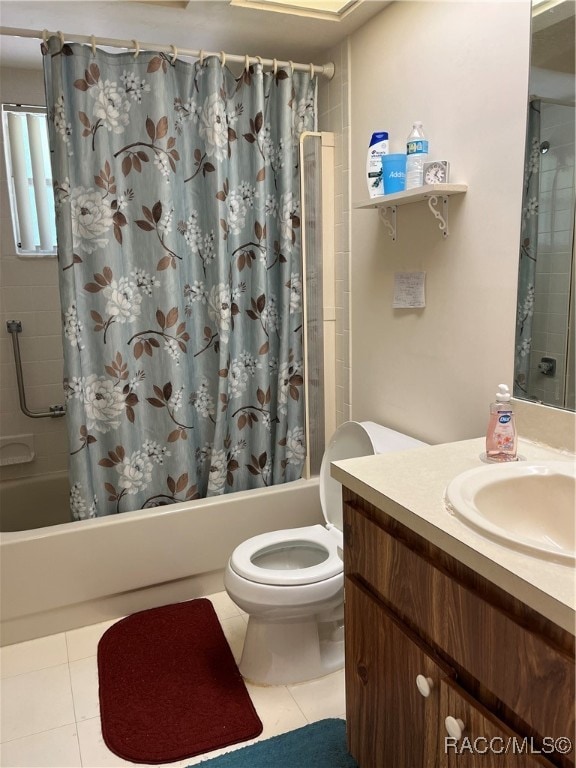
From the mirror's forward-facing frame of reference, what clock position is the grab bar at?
The grab bar is roughly at 2 o'clock from the mirror.

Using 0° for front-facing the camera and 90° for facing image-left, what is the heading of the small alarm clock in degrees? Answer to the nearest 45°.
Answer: approximately 45°

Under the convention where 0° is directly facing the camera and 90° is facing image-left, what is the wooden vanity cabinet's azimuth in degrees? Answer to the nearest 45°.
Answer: approximately 45°

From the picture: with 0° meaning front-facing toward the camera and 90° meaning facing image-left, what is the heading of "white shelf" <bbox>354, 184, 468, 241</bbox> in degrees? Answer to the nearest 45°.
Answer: approximately 45°

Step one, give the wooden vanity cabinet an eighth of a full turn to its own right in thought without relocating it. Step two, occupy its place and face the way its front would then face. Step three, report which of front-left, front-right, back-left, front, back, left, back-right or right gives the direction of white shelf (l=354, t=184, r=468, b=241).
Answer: right
